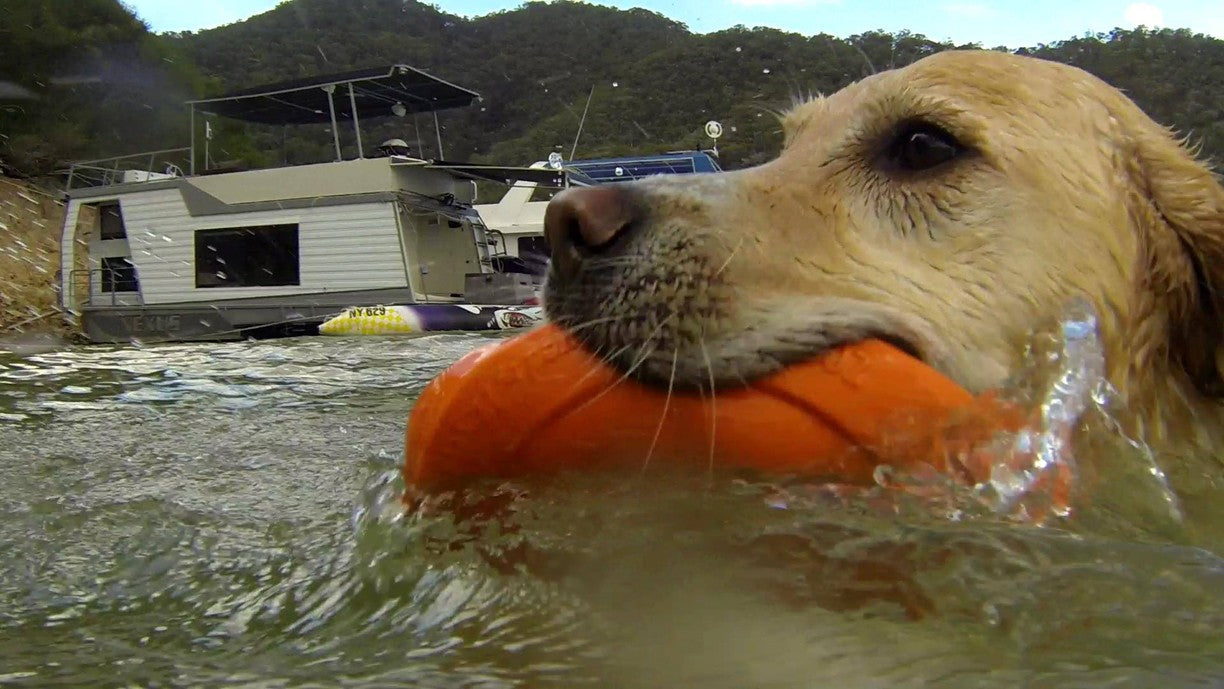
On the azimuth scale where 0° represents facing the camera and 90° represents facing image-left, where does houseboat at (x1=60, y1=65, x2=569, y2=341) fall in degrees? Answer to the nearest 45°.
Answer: approximately 135°

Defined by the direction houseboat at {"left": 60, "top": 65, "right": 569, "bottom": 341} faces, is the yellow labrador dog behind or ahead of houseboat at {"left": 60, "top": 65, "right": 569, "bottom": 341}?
behind

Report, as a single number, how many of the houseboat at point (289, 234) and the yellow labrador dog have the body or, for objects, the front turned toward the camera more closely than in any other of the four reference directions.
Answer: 0

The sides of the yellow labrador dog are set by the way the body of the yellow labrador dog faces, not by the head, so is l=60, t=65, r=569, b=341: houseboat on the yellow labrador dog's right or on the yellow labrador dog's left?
on the yellow labrador dog's right

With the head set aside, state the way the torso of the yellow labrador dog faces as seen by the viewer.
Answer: to the viewer's left
